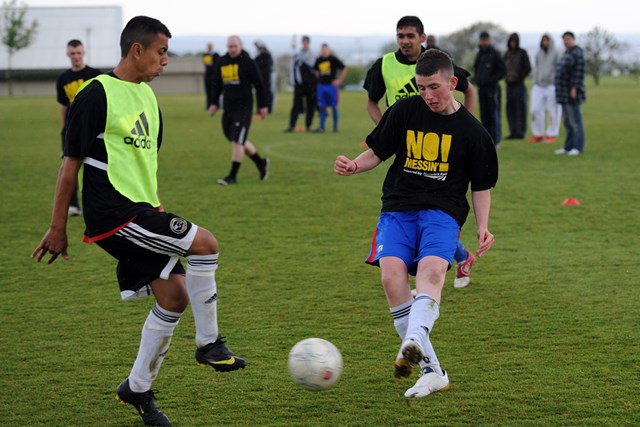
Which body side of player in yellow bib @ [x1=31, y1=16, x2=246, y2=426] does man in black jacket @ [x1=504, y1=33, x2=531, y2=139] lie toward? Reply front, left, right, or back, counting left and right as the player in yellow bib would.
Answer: left

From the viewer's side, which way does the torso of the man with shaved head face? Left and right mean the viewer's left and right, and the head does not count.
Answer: facing the viewer and to the left of the viewer

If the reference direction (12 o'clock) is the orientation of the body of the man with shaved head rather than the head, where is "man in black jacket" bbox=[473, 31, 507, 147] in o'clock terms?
The man in black jacket is roughly at 6 o'clock from the man with shaved head.

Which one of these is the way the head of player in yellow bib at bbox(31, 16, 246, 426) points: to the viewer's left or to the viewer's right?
to the viewer's right

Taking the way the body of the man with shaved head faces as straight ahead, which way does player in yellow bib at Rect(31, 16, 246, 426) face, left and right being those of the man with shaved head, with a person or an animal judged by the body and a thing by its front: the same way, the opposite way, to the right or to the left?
to the left

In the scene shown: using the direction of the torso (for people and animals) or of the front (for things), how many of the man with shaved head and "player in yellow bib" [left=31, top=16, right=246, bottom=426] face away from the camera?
0

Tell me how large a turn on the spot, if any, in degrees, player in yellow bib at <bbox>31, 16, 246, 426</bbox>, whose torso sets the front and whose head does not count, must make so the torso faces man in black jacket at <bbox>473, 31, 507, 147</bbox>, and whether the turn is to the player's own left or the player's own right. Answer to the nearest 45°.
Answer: approximately 90° to the player's own left

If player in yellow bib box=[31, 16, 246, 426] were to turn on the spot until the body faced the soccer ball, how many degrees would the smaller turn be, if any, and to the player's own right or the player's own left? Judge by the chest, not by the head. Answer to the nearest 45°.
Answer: approximately 45° to the player's own left

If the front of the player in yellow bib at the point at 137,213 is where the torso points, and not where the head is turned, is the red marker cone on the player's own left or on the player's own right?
on the player's own left

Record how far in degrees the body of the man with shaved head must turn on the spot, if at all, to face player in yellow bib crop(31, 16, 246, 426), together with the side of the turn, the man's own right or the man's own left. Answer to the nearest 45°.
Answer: approximately 45° to the man's own left

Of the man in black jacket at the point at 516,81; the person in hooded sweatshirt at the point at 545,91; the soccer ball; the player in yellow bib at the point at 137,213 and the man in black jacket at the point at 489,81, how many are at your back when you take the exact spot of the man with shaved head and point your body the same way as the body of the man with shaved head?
3

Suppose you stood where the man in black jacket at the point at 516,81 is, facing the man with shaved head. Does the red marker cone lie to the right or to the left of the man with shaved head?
left

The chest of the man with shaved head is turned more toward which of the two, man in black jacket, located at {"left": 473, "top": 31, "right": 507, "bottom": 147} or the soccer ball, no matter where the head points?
the soccer ball
